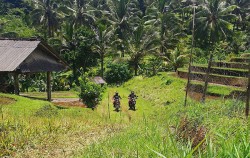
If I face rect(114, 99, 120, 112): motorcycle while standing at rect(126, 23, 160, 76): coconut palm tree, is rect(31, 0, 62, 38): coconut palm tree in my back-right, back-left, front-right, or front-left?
back-right

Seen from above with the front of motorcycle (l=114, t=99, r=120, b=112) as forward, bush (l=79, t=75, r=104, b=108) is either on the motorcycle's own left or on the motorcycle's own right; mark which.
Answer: on the motorcycle's own right

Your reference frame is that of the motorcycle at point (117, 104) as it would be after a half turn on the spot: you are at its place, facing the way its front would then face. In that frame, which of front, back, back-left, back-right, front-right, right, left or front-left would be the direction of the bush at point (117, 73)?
front

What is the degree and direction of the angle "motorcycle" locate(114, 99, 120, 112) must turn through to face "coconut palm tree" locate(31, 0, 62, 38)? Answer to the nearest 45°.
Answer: approximately 135° to its right

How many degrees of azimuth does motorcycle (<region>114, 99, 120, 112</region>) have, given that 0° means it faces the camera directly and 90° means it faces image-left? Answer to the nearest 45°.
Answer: approximately 0°

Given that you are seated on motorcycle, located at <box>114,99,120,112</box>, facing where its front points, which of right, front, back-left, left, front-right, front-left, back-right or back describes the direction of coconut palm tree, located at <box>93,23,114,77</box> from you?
back

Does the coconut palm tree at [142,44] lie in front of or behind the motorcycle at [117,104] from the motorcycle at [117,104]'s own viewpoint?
behind

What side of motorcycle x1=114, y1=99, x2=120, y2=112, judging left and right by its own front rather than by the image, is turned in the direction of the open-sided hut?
right
